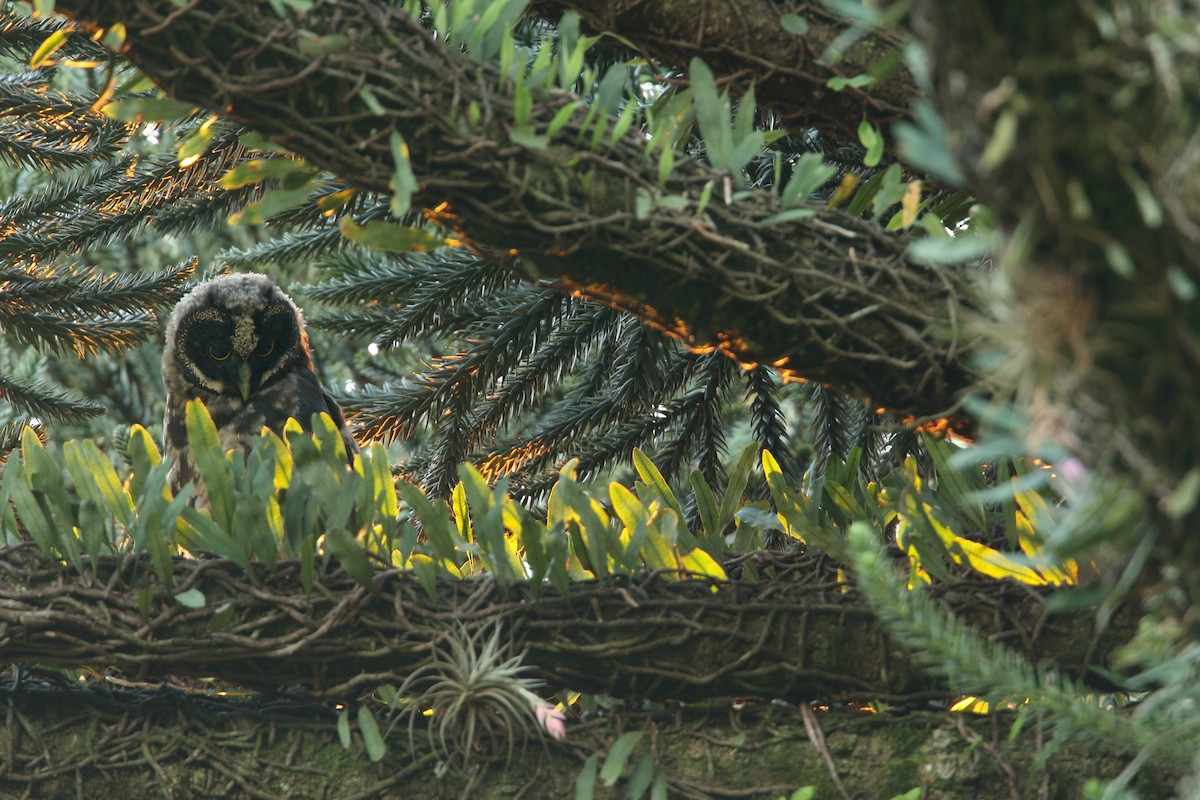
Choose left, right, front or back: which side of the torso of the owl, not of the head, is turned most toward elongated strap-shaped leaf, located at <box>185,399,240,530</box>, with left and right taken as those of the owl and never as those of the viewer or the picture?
front

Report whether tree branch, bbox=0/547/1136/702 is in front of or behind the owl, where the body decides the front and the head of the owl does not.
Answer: in front

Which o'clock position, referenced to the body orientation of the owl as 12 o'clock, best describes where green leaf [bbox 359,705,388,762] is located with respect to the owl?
The green leaf is roughly at 12 o'clock from the owl.

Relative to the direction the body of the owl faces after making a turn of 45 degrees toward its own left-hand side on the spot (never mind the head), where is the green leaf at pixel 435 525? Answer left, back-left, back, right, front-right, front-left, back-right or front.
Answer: front-left

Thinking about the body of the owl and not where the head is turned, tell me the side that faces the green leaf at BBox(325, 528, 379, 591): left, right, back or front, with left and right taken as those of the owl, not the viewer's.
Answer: front

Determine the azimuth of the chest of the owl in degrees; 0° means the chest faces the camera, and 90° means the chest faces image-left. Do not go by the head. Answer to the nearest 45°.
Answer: approximately 0°
